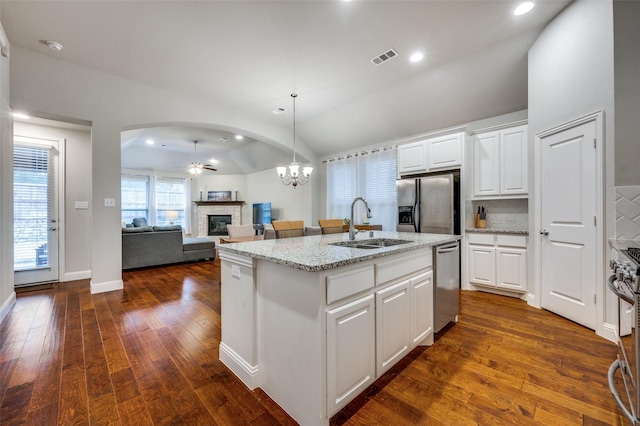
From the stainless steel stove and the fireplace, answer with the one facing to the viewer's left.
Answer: the stainless steel stove

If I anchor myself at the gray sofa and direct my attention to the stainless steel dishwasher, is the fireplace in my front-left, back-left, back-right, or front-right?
back-left

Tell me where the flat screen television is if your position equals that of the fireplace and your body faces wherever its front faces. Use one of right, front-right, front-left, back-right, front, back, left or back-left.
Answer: front-left

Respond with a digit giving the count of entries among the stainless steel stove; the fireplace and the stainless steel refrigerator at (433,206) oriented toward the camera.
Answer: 2

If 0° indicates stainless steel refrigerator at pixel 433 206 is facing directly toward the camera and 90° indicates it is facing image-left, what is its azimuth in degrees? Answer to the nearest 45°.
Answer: approximately 0°

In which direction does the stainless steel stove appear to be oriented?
to the viewer's left

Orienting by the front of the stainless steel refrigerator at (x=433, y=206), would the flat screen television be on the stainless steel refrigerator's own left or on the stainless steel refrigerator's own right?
on the stainless steel refrigerator's own right

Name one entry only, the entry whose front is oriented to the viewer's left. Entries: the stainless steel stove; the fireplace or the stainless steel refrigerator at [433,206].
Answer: the stainless steel stove

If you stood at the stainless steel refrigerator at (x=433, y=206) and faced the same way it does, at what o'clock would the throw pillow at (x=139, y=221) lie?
The throw pillow is roughly at 3 o'clock from the stainless steel refrigerator.
